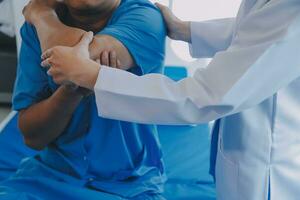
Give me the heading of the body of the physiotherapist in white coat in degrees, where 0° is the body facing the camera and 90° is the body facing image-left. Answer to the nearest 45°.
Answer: approximately 90°

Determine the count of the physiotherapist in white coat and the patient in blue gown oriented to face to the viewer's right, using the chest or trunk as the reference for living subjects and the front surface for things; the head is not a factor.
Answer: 0
